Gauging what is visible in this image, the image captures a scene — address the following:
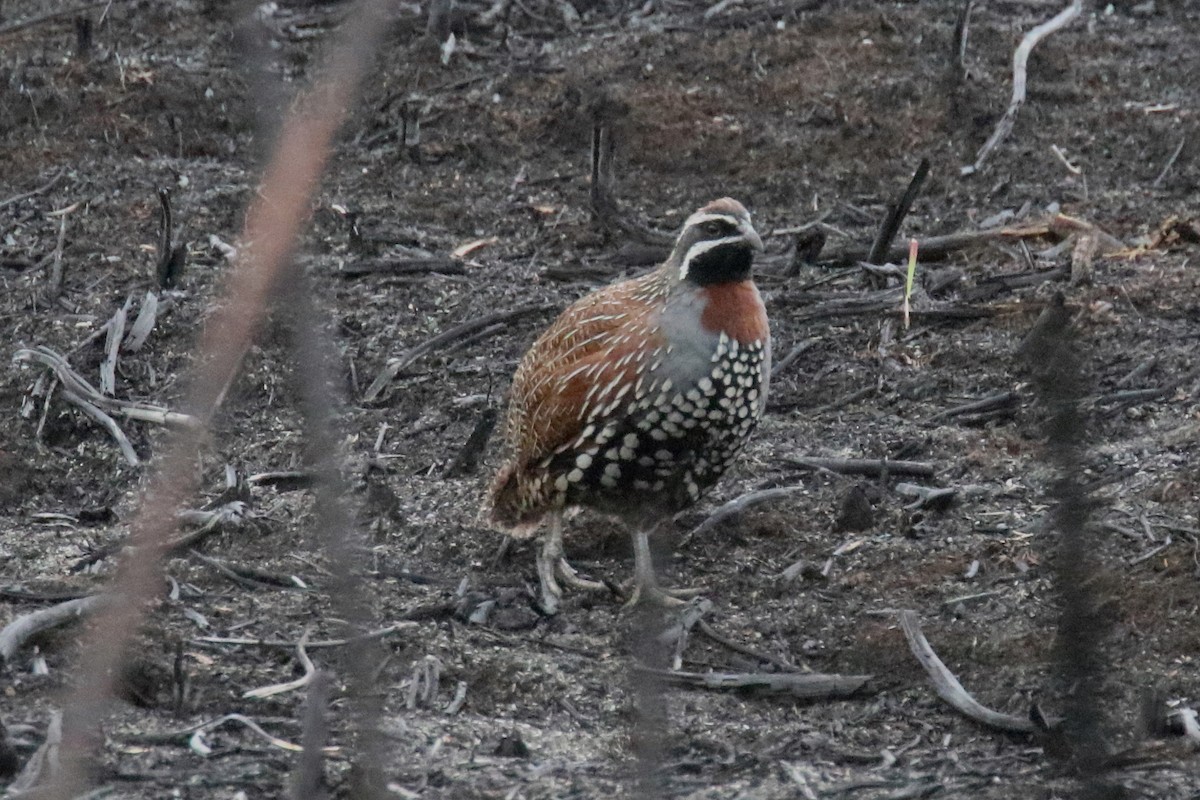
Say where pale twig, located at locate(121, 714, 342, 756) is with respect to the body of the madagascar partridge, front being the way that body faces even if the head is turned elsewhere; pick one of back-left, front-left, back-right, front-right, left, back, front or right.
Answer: right

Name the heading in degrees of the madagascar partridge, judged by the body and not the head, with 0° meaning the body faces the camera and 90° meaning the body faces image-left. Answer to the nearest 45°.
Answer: approximately 315°

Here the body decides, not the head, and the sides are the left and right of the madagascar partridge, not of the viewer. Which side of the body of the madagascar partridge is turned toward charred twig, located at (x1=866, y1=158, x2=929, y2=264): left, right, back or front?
left

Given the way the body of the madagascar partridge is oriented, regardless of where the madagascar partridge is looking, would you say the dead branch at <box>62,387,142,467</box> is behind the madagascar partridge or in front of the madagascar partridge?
behind

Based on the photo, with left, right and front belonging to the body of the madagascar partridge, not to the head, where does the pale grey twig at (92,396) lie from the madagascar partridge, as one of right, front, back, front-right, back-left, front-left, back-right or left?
back

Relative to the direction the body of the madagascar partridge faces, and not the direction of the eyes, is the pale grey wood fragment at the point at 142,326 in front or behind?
behind

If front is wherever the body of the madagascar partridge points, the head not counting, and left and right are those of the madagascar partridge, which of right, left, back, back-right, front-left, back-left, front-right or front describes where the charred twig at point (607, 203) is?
back-left

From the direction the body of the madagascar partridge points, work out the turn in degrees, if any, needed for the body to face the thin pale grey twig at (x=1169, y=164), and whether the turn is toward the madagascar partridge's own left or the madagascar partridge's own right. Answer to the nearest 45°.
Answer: approximately 90° to the madagascar partridge's own left

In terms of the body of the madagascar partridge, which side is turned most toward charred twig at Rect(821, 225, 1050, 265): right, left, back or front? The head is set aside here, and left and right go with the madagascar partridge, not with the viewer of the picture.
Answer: left

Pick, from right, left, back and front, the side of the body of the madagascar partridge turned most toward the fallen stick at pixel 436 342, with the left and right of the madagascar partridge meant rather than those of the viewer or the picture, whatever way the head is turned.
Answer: back

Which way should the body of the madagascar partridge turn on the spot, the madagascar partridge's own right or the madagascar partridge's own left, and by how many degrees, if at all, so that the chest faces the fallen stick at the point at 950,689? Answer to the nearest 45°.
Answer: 0° — it already faces it

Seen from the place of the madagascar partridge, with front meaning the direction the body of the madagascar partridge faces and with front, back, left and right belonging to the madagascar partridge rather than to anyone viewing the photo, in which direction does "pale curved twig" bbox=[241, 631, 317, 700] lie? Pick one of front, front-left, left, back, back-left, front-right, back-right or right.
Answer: right

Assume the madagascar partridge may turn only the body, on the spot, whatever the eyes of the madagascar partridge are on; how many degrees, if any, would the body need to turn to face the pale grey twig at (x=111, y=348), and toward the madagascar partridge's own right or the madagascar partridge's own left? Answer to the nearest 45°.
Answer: approximately 180°
